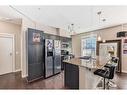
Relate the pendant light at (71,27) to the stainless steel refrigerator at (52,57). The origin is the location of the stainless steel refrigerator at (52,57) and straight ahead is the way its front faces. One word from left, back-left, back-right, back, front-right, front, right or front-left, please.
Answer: front

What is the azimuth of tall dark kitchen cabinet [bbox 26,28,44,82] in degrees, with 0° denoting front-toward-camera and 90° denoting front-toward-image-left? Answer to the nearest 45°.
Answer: approximately 315°

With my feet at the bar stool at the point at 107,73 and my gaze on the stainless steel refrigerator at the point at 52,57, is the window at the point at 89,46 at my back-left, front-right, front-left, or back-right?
front-right

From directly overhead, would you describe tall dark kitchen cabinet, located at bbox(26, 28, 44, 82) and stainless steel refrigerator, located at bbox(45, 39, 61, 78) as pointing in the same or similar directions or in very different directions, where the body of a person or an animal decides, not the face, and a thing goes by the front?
same or similar directions

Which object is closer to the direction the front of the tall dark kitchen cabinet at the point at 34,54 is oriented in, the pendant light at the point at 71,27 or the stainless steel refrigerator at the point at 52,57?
the pendant light

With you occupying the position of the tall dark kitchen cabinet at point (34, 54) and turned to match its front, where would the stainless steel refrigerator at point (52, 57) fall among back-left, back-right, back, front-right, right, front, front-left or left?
left

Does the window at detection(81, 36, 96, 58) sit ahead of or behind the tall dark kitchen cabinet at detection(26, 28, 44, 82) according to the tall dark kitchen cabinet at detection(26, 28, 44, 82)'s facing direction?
ahead

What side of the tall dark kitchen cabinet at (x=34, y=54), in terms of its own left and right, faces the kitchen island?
front

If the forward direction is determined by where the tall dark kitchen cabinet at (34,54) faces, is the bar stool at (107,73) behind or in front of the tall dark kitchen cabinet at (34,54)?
in front

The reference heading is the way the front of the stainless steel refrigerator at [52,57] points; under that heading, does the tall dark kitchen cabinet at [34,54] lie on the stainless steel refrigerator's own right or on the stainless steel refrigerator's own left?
on the stainless steel refrigerator's own right

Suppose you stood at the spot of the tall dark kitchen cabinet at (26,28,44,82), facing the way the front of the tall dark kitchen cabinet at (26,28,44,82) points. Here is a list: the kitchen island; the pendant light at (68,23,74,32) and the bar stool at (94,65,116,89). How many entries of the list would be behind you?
0

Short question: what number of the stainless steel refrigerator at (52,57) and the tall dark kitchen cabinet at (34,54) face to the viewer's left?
0
